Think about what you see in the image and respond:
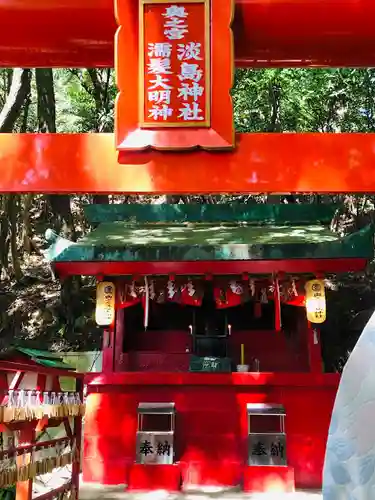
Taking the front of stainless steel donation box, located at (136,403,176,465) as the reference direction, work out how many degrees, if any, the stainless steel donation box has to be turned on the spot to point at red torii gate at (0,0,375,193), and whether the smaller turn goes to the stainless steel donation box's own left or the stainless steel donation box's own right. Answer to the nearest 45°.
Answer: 0° — it already faces it

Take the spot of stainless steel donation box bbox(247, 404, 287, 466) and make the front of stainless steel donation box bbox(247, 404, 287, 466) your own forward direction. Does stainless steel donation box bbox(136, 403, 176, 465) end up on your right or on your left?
on your right

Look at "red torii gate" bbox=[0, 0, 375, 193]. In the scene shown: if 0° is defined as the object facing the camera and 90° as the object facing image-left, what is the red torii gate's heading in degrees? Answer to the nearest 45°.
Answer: approximately 0°

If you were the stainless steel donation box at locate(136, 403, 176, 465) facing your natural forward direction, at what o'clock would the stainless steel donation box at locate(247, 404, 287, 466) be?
the stainless steel donation box at locate(247, 404, 287, 466) is roughly at 9 o'clock from the stainless steel donation box at locate(136, 403, 176, 465).

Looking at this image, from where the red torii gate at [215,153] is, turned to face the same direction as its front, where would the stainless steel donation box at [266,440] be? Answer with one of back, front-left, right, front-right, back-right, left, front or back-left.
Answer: back
